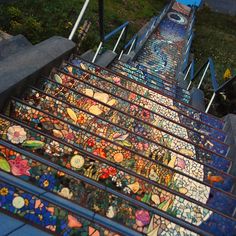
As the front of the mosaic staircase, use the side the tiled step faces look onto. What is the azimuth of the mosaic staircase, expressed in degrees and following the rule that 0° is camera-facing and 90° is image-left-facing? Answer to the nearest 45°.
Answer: approximately 0°
